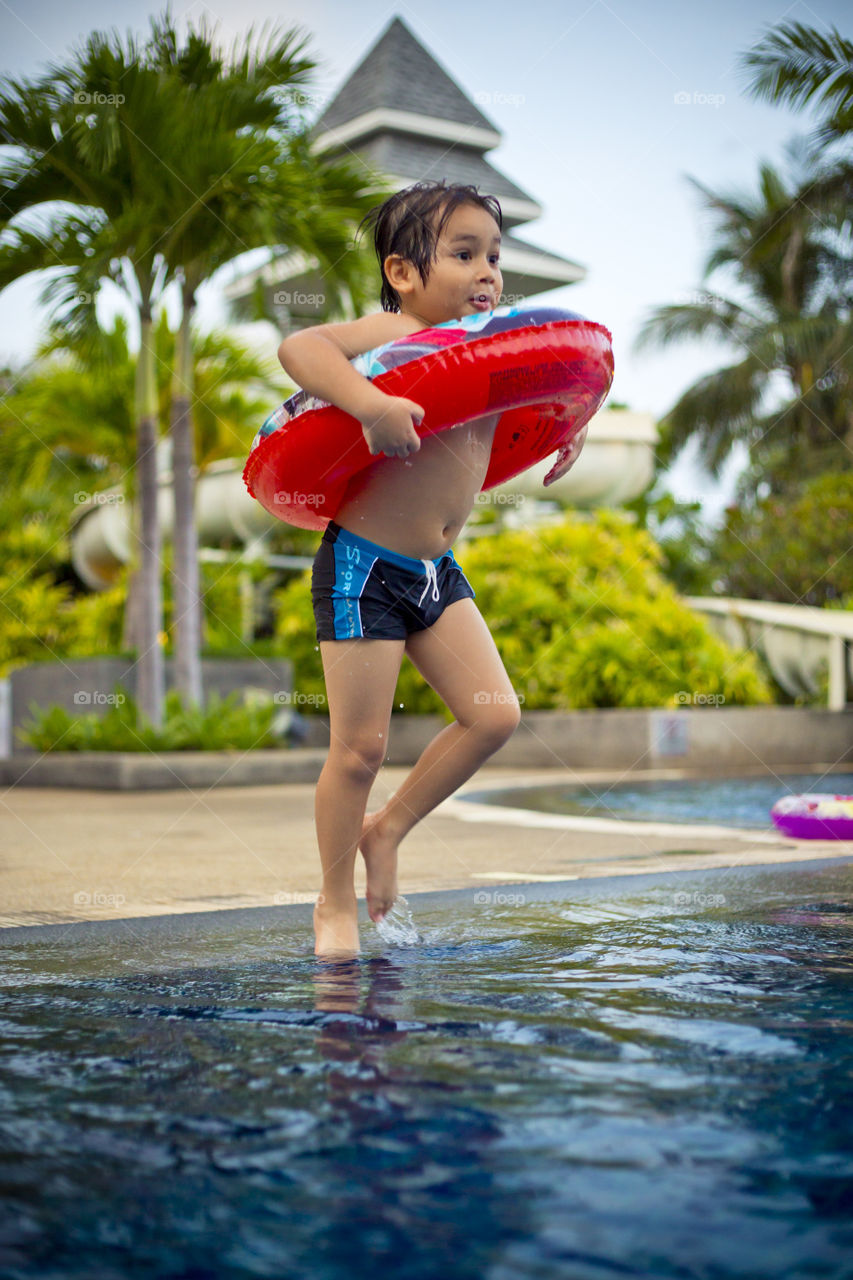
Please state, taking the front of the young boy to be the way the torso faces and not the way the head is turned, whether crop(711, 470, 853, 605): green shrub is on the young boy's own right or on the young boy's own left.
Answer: on the young boy's own left

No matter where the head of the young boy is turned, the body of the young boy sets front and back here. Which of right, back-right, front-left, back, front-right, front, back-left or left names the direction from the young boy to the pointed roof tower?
back-left

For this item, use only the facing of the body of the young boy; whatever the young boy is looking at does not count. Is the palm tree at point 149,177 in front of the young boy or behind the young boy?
behind

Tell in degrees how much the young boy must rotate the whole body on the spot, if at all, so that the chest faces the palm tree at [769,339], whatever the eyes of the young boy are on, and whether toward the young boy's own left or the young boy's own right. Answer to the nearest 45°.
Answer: approximately 135° to the young boy's own left

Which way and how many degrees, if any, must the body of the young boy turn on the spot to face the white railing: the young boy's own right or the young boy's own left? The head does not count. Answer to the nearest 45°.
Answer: approximately 135° to the young boy's own left

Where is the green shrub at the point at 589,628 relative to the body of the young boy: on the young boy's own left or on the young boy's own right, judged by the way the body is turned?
on the young boy's own left

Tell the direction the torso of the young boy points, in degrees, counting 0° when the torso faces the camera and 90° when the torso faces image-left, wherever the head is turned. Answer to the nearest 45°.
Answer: approximately 315°
